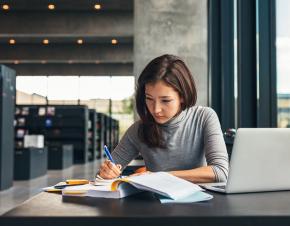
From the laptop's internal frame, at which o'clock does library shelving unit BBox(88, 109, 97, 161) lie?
The library shelving unit is roughly at 1 o'clock from the laptop.

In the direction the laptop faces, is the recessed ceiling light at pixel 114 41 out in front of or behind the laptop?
in front

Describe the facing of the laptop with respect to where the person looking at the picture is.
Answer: facing away from the viewer and to the left of the viewer

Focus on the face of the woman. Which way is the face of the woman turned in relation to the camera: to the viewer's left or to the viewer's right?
to the viewer's left

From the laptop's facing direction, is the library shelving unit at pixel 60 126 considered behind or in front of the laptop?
in front

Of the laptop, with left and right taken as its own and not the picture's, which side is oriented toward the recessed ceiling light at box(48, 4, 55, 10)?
front

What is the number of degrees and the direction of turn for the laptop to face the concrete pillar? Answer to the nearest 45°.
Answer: approximately 45° to its right

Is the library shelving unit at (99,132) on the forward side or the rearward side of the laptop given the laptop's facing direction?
on the forward side

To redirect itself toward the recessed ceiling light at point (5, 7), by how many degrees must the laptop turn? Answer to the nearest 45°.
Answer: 0° — it already faces it
